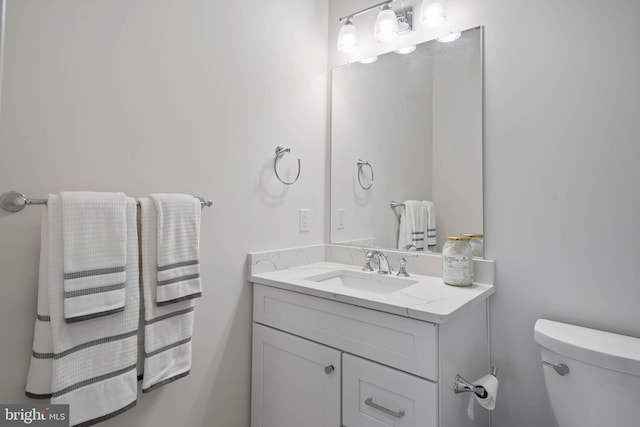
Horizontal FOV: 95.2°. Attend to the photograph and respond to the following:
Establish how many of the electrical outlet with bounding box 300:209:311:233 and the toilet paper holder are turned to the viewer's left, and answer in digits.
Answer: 0

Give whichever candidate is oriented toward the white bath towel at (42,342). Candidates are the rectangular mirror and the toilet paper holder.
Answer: the rectangular mirror

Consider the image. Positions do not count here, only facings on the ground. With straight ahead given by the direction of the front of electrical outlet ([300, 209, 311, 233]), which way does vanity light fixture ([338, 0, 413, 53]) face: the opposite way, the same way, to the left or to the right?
to the right

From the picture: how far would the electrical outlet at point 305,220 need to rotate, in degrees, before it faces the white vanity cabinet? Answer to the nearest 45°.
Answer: approximately 45° to its right

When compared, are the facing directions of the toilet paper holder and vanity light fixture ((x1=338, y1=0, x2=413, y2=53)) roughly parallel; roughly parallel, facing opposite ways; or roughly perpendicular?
roughly perpendicular

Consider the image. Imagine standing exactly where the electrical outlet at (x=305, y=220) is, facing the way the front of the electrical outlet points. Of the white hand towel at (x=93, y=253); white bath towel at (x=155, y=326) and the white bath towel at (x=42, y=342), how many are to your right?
3

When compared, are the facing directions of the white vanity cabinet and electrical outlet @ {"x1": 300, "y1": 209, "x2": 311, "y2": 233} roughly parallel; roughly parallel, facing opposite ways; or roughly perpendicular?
roughly perpendicular

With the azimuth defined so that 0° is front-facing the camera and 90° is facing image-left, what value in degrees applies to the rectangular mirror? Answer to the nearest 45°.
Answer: approximately 45°

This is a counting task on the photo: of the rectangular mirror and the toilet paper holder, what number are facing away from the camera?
0

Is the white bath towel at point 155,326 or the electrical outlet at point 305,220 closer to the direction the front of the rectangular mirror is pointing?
the white bath towel

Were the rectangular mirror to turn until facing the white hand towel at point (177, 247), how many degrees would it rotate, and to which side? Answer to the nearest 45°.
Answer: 0° — it already faces it

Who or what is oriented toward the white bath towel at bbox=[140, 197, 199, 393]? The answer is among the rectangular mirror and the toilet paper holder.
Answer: the rectangular mirror

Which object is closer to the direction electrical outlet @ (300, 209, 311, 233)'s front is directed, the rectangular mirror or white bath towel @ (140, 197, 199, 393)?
the rectangular mirror

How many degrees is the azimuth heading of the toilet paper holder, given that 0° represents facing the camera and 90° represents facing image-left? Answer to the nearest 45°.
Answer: approximately 315°

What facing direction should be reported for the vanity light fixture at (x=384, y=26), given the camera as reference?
facing the viewer and to the left of the viewer

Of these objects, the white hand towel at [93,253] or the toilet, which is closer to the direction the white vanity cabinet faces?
the white hand towel

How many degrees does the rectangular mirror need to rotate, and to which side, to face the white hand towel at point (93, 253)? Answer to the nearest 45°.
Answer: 0° — it already faces it
